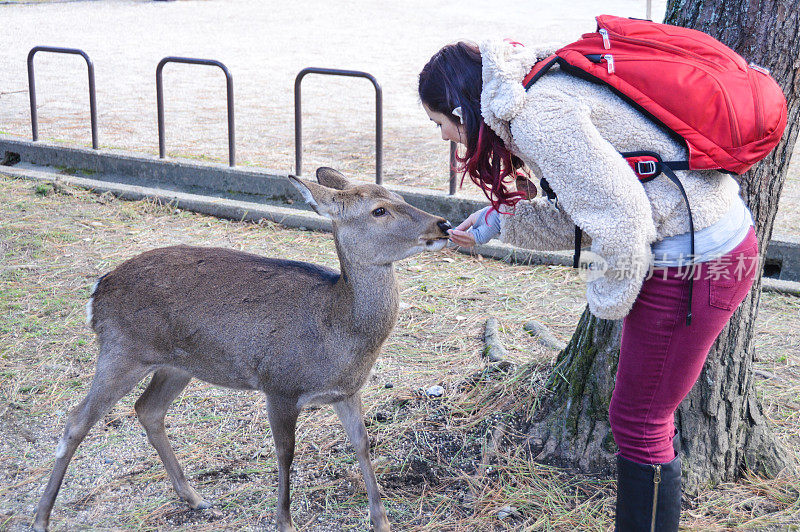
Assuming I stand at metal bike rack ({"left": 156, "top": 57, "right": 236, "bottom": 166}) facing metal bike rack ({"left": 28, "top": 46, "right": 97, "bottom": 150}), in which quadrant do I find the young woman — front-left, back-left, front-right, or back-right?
back-left

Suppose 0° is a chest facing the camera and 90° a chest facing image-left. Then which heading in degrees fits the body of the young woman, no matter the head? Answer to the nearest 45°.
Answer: approximately 90°

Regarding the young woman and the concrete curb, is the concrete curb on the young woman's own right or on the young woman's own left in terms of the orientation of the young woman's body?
on the young woman's own right

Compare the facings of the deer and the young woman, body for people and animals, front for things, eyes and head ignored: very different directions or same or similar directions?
very different directions

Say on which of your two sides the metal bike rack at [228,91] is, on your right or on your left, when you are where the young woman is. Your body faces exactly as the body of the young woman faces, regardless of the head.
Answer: on your right

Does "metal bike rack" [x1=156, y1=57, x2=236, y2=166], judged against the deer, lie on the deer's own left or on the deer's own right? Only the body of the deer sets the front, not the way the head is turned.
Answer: on the deer's own left

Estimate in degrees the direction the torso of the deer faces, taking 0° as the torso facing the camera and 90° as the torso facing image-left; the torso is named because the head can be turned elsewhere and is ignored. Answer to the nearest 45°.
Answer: approximately 270°

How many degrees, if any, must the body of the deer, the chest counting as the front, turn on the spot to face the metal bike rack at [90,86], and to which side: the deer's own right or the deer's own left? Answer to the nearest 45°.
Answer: approximately 90° to the deer's own left

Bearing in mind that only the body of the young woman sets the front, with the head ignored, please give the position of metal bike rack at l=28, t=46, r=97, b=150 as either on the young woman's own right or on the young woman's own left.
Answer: on the young woman's own right

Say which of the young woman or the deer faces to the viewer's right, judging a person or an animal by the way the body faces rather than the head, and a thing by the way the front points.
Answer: the deer

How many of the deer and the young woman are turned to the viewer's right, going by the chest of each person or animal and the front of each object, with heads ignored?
1

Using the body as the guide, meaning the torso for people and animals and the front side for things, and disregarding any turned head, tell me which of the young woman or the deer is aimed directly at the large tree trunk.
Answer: the deer

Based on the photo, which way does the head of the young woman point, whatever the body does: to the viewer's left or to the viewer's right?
to the viewer's left

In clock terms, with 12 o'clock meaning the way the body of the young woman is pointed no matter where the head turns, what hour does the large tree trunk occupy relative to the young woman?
The large tree trunk is roughly at 4 o'clock from the young woman.
